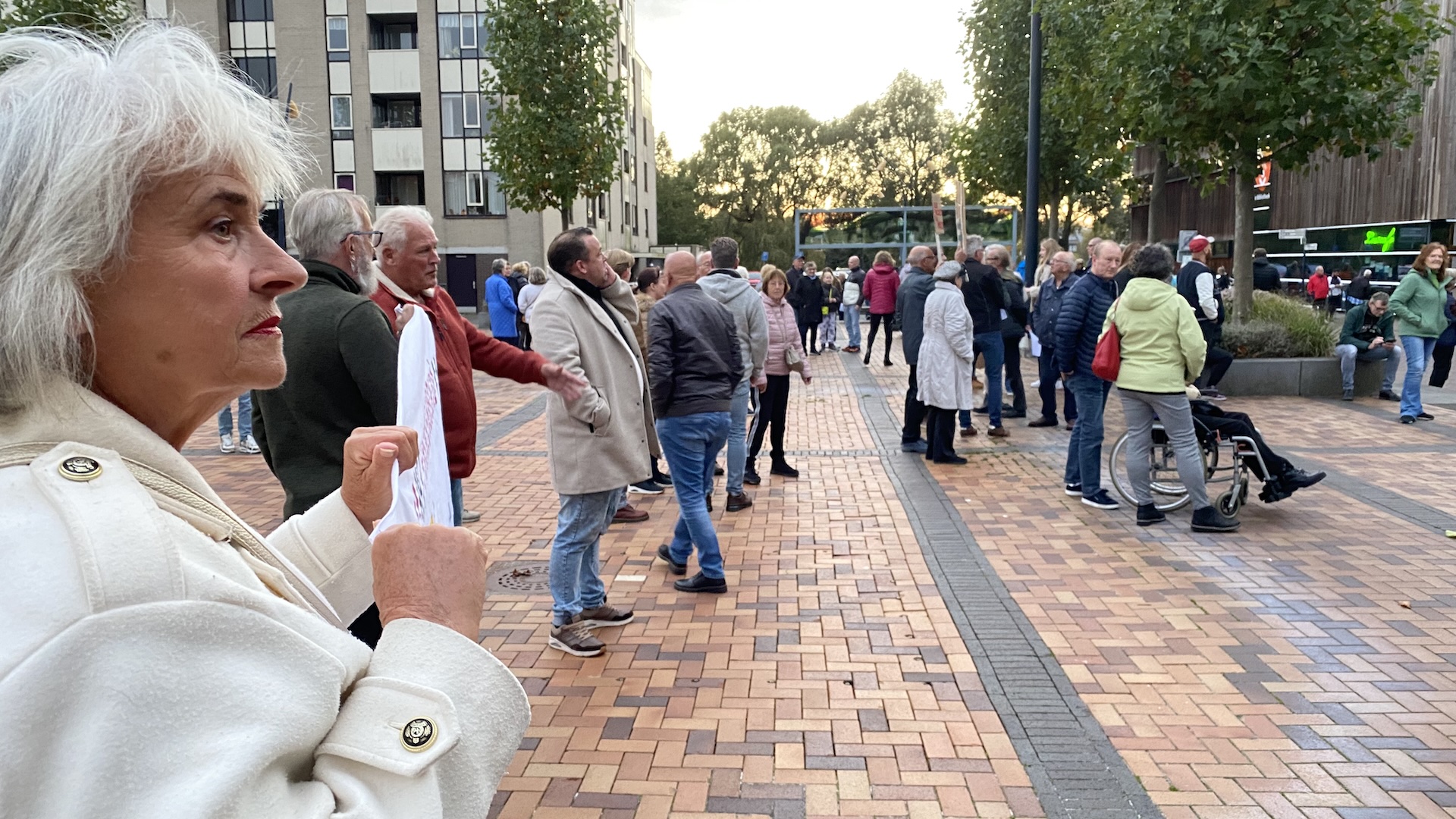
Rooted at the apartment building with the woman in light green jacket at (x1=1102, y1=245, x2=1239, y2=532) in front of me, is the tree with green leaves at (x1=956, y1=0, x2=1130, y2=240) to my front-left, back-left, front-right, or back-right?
front-left

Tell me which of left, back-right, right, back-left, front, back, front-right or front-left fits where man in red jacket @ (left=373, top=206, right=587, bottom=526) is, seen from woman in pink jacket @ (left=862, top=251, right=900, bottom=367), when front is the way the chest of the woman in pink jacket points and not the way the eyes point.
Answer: back

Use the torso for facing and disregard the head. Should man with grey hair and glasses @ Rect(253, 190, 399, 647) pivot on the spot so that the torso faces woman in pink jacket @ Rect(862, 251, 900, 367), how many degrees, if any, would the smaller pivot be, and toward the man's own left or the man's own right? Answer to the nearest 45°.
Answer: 0° — they already face them

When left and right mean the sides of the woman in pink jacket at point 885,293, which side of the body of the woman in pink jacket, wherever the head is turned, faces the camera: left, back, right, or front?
back

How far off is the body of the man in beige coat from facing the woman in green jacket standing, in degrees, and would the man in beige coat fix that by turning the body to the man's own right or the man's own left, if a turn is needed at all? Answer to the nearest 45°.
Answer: approximately 45° to the man's own left

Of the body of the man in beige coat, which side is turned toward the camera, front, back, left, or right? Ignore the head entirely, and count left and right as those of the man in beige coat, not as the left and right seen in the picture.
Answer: right

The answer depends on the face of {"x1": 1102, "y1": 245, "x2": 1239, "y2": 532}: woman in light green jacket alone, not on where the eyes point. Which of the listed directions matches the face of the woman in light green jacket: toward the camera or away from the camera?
away from the camera

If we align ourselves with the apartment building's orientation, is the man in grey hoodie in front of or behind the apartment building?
in front

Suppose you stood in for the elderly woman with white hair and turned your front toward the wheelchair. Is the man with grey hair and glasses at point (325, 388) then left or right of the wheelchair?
left

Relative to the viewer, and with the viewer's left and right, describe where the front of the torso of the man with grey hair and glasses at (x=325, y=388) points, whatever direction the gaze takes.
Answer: facing away from the viewer and to the right of the viewer

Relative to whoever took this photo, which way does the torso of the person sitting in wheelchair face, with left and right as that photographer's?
facing to the right of the viewer

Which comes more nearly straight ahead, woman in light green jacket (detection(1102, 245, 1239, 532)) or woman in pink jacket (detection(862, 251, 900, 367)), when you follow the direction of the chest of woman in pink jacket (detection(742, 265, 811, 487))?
the woman in light green jacket

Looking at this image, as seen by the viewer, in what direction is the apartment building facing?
toward the camera

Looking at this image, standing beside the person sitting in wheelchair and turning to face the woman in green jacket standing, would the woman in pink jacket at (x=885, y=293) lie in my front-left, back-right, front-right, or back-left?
front-left

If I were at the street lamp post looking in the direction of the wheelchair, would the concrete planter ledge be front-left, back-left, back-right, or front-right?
front-left
